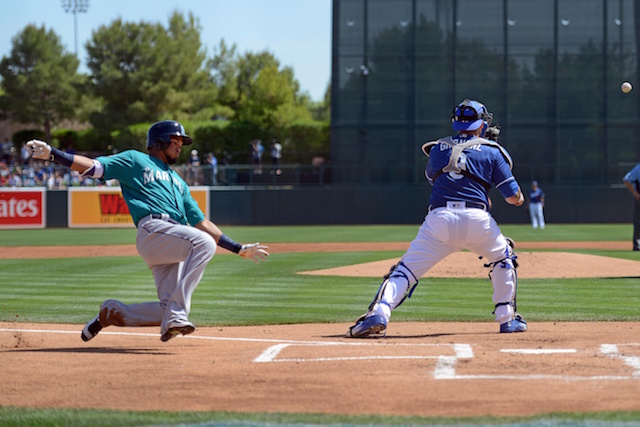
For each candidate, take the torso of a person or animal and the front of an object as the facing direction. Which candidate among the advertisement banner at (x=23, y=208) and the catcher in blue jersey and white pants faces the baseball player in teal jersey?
the advertisement banner

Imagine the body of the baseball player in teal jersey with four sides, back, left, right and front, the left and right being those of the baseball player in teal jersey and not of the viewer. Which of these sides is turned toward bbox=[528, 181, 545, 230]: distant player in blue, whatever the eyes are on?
left

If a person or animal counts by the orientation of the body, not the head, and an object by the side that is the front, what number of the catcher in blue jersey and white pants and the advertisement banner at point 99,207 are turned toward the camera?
1

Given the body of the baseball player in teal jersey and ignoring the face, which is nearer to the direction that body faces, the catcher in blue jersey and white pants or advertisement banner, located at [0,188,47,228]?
the catcher in blue jersey and white pants

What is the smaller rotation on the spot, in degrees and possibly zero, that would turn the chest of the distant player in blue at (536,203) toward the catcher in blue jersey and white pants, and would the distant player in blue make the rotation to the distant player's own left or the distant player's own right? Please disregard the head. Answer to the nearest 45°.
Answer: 0° — they already face them

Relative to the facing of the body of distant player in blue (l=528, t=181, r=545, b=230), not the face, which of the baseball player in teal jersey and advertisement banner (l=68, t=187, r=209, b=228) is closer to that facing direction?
the baseball player in teal jersey

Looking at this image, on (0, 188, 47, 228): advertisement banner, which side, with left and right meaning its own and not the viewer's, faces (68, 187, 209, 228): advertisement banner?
left

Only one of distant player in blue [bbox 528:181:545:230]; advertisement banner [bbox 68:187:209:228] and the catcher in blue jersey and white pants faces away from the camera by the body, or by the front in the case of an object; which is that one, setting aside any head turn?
the catcher in blue jersey and white pants

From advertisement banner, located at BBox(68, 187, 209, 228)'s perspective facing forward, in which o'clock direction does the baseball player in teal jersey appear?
The baseball player in teal jersey is roughly at 12 o'clock from the advertisement banner.

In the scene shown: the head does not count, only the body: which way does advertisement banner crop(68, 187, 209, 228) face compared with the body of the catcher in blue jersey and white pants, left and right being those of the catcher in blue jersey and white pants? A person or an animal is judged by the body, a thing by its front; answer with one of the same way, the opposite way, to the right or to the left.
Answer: the opposite way

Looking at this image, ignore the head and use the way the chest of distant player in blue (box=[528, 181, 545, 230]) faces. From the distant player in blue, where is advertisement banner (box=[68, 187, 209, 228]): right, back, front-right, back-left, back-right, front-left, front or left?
right

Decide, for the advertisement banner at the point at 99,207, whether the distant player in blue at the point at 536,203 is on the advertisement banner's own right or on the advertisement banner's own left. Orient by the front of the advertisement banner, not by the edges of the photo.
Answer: on the advertisement banner's own left

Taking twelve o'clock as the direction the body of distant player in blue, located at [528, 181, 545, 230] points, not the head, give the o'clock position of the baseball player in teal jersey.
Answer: The baseball player in teal jersey is roughly at 12 o'clock from the distant player in blue.
